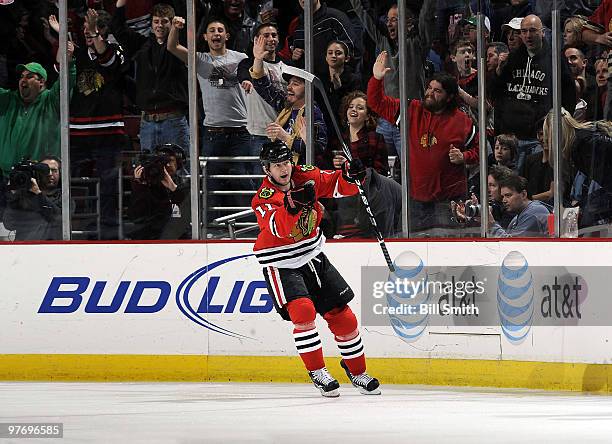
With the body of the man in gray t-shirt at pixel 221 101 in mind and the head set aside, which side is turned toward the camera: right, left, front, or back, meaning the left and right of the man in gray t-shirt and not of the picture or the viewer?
front

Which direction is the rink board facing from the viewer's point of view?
toward the camera

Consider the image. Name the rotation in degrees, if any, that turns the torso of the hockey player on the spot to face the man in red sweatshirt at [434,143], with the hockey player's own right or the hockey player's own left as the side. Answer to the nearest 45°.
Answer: approximately 90° to the hockey player's own left

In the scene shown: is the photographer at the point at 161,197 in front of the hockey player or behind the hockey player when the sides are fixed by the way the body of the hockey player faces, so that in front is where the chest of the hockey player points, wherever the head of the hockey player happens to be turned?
behind

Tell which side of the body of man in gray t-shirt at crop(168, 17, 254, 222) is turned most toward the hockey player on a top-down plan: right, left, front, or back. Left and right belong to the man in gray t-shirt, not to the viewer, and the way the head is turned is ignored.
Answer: front

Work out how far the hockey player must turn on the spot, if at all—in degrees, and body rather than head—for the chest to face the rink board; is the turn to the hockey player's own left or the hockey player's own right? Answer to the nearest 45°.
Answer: approximately 180°

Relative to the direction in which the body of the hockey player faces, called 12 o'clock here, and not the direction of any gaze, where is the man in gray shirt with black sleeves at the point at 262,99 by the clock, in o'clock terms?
The man in gray shirt with black sleeves is roughly at 7 o'clock from the hockey player.

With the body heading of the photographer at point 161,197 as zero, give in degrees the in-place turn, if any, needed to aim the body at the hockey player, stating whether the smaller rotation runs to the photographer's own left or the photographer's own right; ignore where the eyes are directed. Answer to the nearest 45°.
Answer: approximately 90° to the photographer's own left

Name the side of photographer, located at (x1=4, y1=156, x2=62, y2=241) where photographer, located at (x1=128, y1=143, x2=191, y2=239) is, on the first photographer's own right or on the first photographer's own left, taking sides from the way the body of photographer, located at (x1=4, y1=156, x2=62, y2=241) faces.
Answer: on the first photographer's own left

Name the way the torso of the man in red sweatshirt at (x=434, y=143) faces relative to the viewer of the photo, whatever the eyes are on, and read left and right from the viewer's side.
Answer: facing the viewer and to the left of the viewer

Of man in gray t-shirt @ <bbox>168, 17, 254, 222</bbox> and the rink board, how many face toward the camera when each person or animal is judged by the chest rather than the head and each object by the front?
2
